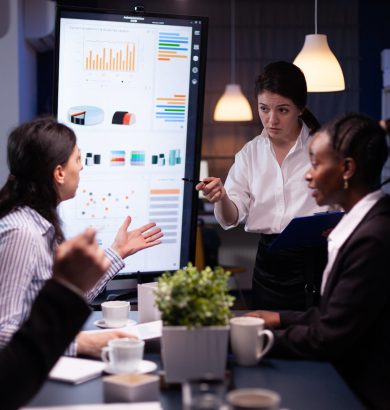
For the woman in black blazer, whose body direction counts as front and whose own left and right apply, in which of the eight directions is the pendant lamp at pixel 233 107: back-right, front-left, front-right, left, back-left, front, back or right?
right

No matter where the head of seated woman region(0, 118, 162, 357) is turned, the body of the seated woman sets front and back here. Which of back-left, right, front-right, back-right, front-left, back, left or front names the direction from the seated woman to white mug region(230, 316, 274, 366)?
front-right

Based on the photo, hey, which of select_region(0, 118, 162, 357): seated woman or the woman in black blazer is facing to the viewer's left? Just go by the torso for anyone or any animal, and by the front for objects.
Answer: the woman in black blazer

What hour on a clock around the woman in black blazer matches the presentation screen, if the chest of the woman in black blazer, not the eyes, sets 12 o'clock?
The presentation screen is roughly at 2 o'clock from the woman in black blazer.

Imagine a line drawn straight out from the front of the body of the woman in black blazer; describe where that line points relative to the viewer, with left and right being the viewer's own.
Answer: facing to the left of the viewer

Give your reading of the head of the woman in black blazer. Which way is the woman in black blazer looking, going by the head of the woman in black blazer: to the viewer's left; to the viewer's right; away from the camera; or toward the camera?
to the viewer's left

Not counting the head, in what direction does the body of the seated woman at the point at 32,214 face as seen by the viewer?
to the viewer's right

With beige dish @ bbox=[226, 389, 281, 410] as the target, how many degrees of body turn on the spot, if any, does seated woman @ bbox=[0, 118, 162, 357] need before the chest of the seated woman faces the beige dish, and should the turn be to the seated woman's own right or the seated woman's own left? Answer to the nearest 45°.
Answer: approximately 90° to the seated woman's own right

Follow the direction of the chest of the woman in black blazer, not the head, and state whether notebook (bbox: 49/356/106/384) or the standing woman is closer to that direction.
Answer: the notebook

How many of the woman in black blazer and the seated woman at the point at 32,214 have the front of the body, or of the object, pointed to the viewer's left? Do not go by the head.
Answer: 1

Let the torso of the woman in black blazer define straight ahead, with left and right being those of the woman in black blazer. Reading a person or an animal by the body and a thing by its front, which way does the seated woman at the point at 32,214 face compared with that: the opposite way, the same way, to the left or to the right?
the opposite way

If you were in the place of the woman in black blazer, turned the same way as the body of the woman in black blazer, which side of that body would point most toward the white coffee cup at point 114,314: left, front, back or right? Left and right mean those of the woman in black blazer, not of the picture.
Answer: front

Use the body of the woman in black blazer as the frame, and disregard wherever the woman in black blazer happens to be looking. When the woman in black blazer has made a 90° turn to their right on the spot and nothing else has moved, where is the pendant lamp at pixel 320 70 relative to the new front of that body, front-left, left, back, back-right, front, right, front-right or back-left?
front
